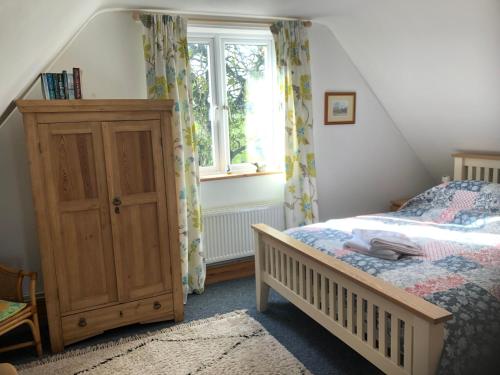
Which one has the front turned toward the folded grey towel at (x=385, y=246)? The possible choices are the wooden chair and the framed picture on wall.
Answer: the framed picture on wall

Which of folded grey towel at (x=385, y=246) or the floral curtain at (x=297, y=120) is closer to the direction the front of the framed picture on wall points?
the folded grey towel

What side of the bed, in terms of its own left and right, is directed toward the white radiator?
right

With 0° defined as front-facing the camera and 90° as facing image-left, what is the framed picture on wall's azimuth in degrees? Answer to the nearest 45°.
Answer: approximately 0°

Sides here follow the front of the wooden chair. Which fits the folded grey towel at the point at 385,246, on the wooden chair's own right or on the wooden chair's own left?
on the wooden chair's own left

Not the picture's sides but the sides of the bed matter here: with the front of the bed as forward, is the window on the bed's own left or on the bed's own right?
on the bed's own right

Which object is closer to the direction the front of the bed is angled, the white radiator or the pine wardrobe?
the pine wardrobe

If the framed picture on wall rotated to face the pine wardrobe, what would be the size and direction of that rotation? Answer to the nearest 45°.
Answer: approximately 45° to its right

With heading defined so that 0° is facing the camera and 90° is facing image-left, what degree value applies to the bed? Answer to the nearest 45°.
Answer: approximately 45°

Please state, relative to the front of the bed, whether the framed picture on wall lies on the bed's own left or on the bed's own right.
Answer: on the bed's own right
